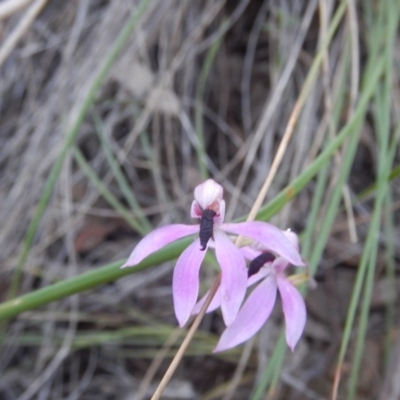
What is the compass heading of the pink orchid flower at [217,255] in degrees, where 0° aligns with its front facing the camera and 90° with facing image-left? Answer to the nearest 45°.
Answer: approximately 0°

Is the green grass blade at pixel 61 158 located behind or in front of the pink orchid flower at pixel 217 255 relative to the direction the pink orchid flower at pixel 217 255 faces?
behind
